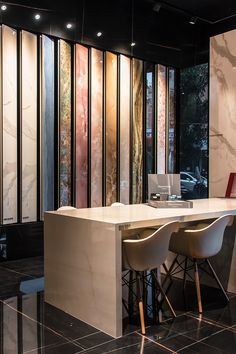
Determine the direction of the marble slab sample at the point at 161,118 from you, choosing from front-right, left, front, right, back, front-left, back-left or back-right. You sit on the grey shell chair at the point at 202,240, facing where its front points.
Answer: front-right

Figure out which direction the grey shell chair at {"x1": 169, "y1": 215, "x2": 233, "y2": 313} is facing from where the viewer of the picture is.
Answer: facing away from the viewer and to the left of the viewer

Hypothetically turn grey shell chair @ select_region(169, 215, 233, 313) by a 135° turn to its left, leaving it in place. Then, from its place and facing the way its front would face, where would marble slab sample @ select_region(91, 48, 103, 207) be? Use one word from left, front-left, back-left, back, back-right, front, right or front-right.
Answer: back-right

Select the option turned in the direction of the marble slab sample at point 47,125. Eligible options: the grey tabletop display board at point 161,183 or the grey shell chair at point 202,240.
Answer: the grey shell chair

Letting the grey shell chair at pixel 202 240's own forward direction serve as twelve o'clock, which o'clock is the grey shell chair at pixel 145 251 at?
the grey shell chair at pixel 145 251 is roughly at 9 o'clock from the grey shell chair at pixel 202 240.

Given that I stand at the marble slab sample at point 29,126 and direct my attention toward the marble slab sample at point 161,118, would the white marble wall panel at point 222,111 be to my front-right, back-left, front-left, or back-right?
front-right

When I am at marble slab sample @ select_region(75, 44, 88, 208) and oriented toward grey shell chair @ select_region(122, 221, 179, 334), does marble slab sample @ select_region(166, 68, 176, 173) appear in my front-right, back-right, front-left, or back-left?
back-left

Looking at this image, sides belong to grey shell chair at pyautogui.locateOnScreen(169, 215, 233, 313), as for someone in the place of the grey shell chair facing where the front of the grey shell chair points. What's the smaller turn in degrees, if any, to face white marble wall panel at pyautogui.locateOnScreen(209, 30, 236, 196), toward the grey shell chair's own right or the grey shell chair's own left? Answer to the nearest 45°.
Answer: approximately 45° to the grey shell chair's own right

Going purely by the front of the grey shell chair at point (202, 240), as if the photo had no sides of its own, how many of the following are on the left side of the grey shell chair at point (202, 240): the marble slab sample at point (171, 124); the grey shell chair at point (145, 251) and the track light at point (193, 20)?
1
